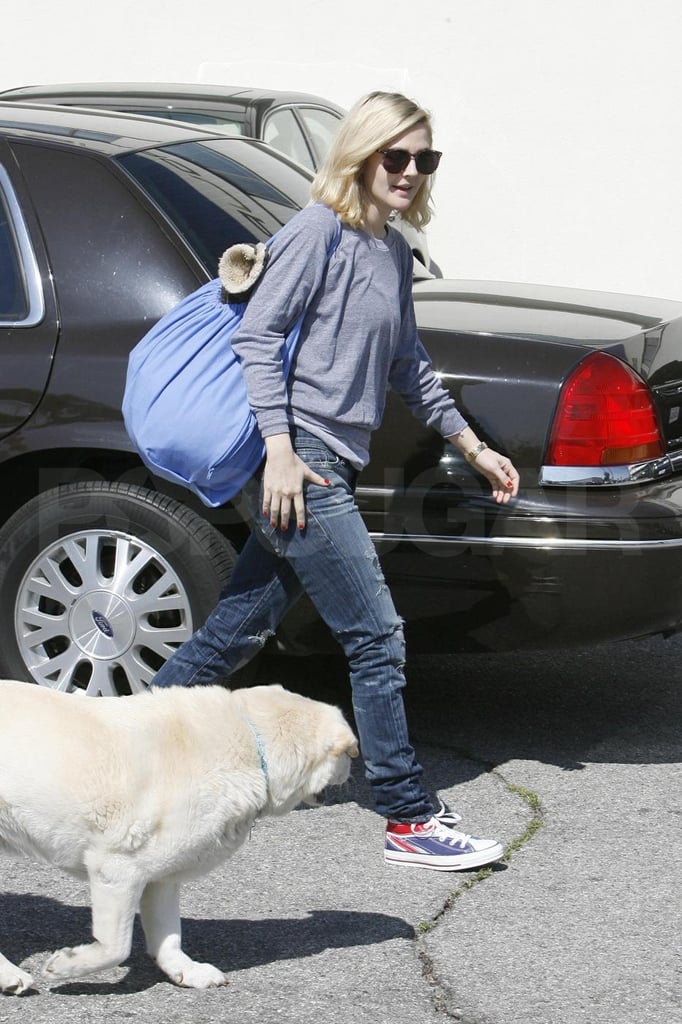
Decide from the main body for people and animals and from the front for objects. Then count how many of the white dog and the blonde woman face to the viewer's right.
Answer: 2

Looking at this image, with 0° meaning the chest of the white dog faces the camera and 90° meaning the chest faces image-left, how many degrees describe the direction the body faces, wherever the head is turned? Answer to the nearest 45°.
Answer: approximately 270°

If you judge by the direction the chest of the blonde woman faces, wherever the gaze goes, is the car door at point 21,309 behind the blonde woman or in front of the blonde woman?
behind

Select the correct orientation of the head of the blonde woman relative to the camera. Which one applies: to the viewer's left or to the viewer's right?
to the viewer's right

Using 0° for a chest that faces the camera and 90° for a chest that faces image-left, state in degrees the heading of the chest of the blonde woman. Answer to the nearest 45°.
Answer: approximately 270°

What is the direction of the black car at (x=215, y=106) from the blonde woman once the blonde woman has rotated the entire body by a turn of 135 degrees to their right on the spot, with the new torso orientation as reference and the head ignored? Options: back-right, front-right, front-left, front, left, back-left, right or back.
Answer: back-right
